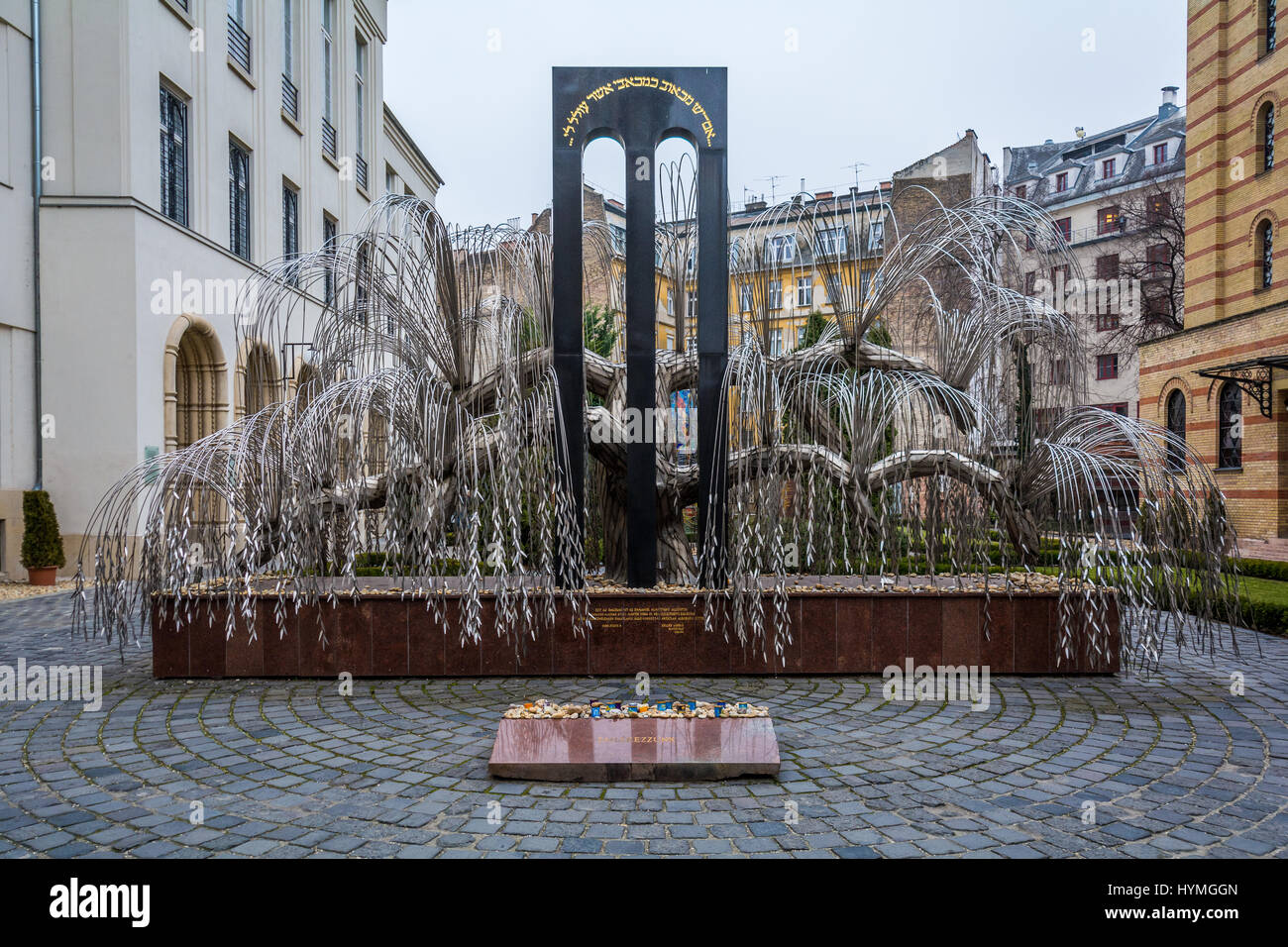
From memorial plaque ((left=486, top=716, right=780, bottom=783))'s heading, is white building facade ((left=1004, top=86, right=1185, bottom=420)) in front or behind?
behind

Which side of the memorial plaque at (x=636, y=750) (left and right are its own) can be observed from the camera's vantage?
front

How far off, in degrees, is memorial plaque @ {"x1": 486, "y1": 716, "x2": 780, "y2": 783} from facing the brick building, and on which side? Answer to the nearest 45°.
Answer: approximately 135° to its left

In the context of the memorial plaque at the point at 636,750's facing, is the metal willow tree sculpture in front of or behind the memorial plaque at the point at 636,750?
behind

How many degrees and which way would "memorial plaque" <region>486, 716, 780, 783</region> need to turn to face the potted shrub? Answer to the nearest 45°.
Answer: approximately 135° to its right

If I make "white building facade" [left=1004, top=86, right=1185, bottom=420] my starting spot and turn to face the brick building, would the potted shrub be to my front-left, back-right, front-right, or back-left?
front-right
